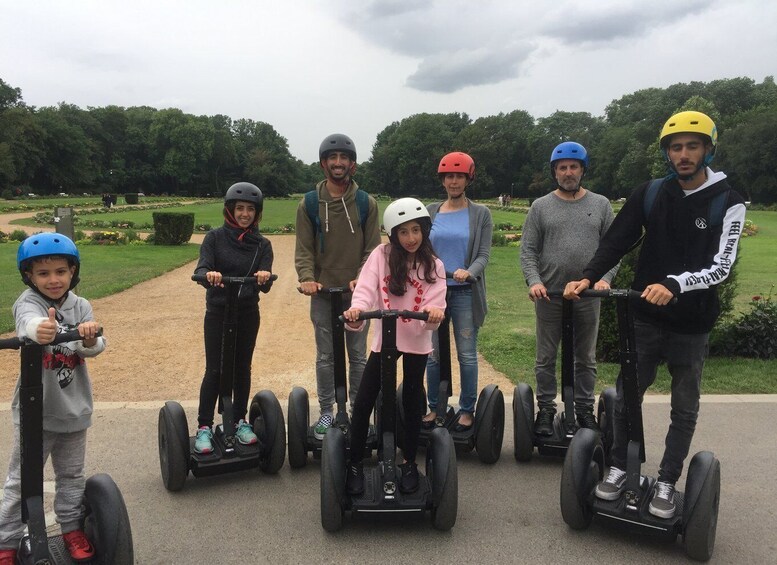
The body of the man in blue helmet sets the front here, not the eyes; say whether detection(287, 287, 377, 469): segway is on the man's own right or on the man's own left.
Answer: on the man's own right

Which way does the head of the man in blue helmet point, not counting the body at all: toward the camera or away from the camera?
toward the camera

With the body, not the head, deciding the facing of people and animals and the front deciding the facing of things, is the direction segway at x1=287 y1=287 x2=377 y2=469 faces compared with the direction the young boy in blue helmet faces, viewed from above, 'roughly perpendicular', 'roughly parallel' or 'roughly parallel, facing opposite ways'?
roughly parallel

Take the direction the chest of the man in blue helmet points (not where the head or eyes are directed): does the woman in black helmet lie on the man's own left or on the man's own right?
on the man's own right

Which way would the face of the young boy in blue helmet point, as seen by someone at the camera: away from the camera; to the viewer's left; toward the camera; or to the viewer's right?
toward the camera

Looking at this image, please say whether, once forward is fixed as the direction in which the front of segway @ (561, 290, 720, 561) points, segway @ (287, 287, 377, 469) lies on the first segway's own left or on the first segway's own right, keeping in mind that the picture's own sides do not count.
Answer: on the first segway's own right

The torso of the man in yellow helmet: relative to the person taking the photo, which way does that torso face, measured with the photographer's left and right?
facing the viewer and to the left of the viewer

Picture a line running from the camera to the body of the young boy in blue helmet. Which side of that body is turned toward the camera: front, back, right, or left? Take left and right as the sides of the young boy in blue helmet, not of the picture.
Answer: front

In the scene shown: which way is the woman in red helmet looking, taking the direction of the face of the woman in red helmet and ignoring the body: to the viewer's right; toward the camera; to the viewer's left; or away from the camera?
toward the camera

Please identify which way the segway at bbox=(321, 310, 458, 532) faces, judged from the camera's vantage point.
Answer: facing the viewer

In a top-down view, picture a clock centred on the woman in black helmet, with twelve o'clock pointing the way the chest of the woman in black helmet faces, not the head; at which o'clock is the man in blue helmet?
The man in blue helmet is roughly at 9 o'clock from the woman in black helmet.

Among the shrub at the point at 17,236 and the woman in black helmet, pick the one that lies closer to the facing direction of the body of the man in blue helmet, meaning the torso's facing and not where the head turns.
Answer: the woman in black helmet

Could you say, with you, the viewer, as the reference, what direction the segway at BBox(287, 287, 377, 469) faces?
facing the viewer

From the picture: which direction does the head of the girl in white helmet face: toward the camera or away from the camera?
toward the camera

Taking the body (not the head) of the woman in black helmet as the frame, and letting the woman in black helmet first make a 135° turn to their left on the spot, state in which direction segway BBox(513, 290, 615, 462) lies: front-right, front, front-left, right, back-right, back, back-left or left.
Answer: front-right

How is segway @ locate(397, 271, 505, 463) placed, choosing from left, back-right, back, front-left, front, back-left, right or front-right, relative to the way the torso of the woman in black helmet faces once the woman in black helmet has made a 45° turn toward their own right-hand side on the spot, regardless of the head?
back-left

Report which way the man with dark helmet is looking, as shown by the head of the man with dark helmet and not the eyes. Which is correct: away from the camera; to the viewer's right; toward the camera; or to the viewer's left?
toward the camera

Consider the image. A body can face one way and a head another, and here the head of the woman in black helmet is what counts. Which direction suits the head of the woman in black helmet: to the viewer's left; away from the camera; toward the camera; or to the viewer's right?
toward the camera
